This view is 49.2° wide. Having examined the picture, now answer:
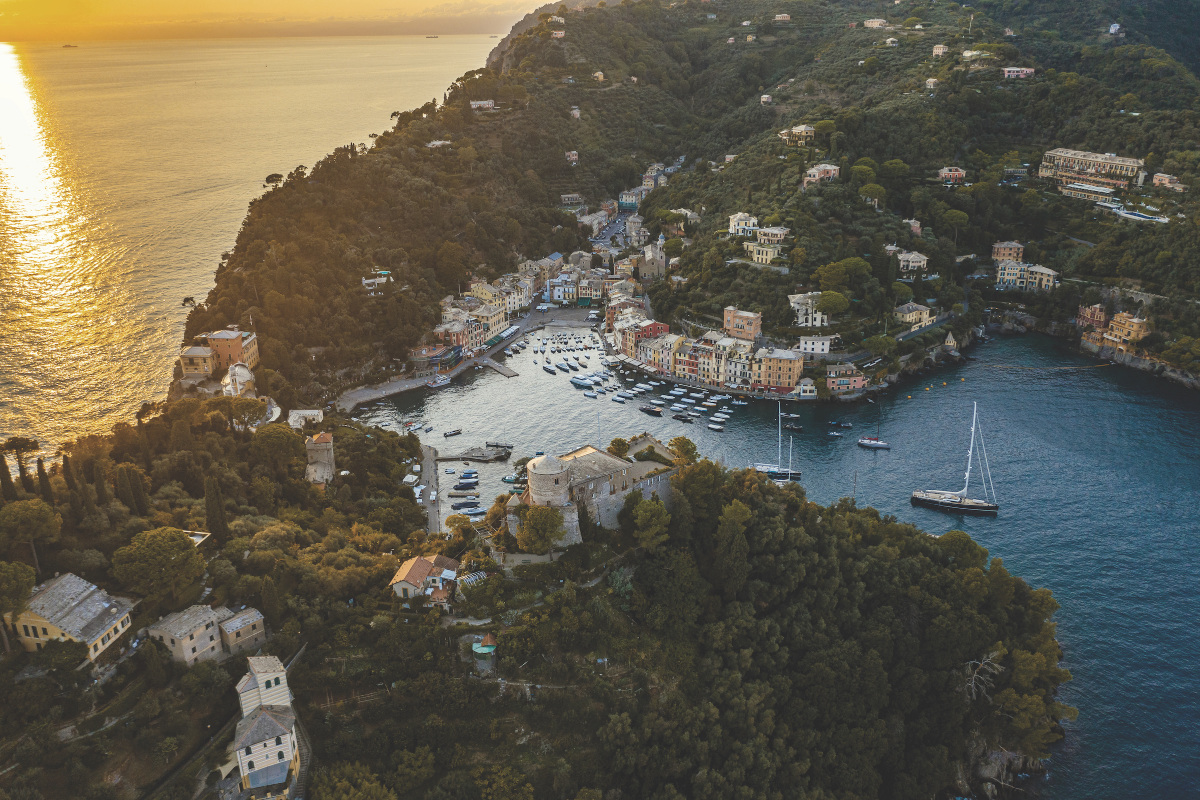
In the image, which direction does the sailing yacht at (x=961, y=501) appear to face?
to the viewer's right

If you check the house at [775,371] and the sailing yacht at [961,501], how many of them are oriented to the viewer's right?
1

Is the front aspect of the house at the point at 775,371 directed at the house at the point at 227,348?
no

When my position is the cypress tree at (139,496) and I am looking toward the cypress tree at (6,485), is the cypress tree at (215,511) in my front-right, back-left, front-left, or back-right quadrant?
back-left

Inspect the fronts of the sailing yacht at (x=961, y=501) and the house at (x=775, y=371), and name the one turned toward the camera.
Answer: the house

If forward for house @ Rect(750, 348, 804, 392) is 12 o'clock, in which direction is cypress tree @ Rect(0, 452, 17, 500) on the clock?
The cypress tree is roughly at 1 o'clock from the house.

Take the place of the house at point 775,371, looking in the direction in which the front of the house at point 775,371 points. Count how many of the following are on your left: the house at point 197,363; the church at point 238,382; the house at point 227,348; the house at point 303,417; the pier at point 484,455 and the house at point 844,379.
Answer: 1

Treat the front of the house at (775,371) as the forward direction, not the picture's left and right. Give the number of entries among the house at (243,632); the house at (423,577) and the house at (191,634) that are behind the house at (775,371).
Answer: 0

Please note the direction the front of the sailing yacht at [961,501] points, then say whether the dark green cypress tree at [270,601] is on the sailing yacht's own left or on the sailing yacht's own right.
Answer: on the sailing yacht's own right

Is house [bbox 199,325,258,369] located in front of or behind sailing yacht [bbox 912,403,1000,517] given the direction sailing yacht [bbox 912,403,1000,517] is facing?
behind

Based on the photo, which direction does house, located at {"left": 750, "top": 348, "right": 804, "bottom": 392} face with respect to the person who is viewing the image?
facing the viewer

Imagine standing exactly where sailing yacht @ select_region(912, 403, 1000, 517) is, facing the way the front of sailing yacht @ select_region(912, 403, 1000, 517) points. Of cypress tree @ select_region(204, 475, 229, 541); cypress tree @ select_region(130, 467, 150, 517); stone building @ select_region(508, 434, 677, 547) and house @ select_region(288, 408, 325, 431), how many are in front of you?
0

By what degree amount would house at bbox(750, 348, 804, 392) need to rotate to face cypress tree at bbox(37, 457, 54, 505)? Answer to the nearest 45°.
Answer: approximately 45° to its right

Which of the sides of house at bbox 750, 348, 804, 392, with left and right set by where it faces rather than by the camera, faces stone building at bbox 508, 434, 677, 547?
front

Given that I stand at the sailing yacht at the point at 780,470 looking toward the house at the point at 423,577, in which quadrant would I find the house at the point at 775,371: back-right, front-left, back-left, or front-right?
back-right

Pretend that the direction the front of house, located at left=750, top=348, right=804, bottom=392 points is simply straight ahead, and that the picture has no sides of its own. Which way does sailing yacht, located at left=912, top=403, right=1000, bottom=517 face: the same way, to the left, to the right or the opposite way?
to the left

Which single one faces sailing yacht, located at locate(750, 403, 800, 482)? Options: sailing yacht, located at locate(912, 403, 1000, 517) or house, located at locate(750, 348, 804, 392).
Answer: the house
